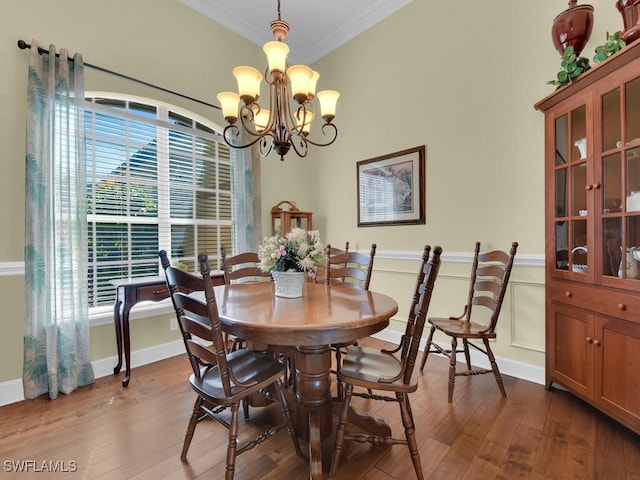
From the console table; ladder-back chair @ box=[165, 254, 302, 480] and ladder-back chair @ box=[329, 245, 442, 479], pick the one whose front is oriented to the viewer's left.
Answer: ladder-back chair @ box=[329, 245, 442, 479]

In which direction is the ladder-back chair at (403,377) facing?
to the viewer's left

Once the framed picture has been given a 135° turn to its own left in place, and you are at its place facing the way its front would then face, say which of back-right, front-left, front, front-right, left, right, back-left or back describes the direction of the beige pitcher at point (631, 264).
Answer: front-right

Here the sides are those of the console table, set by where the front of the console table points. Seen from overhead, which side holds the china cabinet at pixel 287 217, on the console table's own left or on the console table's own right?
on the console table's own left

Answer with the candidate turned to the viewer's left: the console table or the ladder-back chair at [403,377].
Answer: the ladder-back chair

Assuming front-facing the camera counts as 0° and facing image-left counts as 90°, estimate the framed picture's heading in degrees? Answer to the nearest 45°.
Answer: approximately 45°

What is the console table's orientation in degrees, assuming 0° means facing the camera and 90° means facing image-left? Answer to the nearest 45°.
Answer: approximately 315°

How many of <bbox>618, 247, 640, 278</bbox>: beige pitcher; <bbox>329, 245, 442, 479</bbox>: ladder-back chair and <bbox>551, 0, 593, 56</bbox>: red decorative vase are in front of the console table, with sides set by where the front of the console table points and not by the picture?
3

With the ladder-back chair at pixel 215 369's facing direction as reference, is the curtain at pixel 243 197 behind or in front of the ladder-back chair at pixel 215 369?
in front

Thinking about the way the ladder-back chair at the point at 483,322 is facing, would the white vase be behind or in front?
in front
